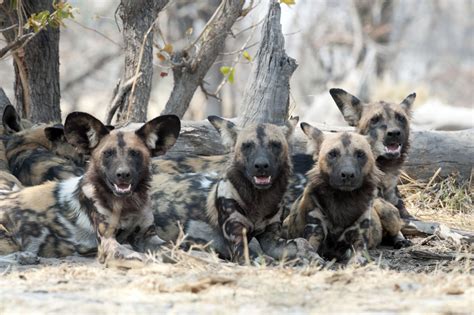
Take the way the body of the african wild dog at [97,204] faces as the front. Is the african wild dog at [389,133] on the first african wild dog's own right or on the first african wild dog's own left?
on the first african wild dog's own left

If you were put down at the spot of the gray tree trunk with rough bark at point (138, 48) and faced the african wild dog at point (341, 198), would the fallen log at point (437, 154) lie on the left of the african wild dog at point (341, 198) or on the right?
left

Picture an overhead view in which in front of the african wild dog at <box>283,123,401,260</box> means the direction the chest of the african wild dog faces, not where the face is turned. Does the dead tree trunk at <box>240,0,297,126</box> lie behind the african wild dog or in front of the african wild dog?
behind

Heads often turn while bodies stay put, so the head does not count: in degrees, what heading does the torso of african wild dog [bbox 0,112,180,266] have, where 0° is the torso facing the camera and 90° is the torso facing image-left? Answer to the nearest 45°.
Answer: approximately 315°

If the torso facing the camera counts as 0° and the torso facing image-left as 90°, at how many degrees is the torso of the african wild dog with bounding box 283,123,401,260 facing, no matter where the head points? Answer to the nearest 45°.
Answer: approximately 0°

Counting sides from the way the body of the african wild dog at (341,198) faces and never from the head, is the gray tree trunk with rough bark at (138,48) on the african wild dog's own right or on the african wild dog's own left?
on the african wild dog's own right

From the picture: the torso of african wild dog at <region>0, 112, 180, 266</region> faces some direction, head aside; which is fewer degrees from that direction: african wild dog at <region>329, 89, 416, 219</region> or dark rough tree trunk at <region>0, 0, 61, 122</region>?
the african wild dog
